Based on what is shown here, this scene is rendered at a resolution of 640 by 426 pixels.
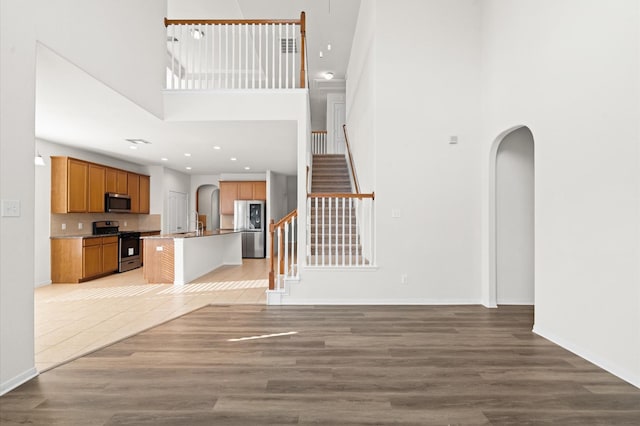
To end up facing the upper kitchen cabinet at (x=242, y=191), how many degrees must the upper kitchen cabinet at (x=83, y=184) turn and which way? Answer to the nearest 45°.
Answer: approximately 90° to its left

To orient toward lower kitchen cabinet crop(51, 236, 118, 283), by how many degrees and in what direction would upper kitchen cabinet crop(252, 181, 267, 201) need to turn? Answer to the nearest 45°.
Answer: approximately 45° to its right

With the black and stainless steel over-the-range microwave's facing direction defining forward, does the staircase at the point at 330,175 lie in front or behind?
in front

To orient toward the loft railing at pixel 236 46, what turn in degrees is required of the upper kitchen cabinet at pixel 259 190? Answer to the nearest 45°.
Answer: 0° — it already faces it

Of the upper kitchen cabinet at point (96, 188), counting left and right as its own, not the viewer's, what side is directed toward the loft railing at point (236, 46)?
front

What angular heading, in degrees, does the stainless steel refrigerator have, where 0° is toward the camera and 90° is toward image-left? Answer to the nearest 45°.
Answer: approximately 0°

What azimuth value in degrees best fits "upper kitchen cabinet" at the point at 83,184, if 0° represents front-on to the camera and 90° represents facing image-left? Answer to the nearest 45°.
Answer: approximately 315°

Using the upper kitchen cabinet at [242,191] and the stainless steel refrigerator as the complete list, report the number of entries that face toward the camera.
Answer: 2

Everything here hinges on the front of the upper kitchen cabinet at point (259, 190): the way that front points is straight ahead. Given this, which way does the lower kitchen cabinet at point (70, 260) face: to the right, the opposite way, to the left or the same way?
to the left
